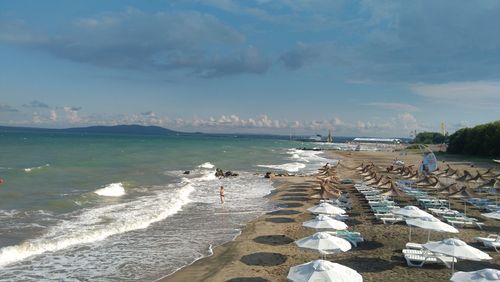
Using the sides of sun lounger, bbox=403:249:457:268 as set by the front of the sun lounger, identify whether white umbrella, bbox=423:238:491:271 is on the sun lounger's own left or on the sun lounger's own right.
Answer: on the sun lounger's own right
